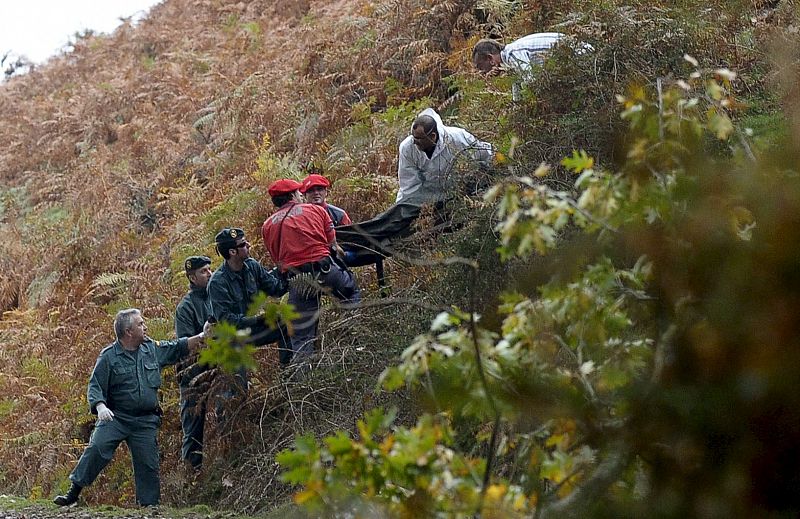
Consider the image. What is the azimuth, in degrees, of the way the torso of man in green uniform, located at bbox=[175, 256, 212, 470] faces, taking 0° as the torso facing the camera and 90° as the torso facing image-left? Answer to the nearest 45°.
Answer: approximately 270°

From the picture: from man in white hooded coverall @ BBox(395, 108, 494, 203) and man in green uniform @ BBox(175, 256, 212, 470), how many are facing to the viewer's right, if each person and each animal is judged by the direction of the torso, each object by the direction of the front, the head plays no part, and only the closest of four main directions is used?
1

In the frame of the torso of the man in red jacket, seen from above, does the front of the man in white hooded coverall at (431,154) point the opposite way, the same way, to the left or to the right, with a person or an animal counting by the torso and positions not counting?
the opposite way

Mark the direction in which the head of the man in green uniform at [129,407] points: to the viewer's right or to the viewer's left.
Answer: to the viewer's right

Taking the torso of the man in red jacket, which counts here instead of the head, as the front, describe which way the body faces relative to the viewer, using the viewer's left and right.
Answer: facing away from the viewer and to the right of the viewer

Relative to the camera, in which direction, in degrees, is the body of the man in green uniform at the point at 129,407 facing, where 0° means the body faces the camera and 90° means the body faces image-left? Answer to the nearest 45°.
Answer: approximately 315°

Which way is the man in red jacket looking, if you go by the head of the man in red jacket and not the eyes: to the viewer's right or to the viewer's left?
to the viewer's right

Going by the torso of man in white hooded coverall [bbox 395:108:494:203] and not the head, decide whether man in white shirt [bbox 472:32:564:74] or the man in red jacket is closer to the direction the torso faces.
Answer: the man in red jacket

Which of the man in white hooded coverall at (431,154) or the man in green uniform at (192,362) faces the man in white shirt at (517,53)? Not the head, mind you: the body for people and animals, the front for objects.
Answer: the man in green uniform

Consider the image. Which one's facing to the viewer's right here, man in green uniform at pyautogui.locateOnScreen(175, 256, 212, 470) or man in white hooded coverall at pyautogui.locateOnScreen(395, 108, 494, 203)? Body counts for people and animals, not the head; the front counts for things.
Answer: the man in green uniform

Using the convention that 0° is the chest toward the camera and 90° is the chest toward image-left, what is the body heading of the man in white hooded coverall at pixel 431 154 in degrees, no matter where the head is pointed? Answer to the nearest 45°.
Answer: approximately 45°

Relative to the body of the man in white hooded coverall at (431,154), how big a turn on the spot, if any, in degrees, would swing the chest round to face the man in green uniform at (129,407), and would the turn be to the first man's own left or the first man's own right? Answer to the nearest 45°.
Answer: approximately 45° to the first man's own right
